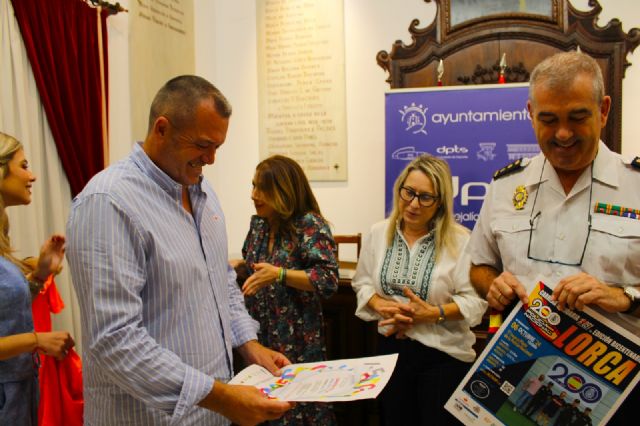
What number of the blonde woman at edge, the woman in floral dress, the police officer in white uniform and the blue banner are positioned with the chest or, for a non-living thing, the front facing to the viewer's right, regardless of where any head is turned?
1

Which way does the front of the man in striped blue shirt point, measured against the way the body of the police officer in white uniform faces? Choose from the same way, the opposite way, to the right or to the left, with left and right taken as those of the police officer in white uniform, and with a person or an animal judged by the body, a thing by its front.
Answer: to the left

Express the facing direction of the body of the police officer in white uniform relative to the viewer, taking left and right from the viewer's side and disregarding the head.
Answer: facing the viewer

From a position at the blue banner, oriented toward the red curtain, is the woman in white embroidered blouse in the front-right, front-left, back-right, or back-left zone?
front-left

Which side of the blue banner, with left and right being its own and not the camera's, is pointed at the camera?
front

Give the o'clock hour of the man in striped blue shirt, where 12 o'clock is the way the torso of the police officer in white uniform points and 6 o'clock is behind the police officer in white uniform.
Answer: The man in striped blue shirt is roughly at 2 o'clock from the police officer in white uniform.

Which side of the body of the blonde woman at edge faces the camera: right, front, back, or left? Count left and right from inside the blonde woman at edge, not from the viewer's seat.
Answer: right

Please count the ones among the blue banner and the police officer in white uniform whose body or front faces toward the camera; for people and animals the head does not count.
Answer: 2

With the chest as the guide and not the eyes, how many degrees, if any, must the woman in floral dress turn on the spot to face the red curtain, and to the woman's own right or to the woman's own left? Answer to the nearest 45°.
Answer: approximately 90° to the woman's own right

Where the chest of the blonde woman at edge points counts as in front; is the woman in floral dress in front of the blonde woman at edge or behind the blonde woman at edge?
in front

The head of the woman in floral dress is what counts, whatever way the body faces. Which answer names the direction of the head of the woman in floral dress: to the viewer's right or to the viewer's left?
to the viewer's left

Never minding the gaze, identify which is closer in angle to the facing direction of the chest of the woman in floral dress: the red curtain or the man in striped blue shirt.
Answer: the man in striped blue shirt

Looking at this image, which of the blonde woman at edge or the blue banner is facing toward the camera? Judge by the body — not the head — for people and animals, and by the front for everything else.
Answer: the blue banner

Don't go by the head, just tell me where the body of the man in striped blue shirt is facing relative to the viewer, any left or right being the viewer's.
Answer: facing the viewer and to the right of the viewer
